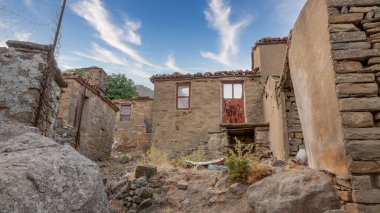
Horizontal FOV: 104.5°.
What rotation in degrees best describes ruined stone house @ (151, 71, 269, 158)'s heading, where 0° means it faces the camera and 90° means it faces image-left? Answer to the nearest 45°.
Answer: approximately 0°

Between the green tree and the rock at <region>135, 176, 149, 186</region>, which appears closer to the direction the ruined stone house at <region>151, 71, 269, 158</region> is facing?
the rock

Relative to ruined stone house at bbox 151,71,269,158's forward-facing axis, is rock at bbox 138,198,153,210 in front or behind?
in front

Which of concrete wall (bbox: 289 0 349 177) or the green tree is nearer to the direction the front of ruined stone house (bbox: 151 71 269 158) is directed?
the concrete wall

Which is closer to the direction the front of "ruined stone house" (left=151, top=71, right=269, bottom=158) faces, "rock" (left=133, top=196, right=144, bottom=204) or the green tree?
the rock

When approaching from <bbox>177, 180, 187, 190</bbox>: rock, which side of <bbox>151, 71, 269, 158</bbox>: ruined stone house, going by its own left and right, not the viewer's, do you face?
front

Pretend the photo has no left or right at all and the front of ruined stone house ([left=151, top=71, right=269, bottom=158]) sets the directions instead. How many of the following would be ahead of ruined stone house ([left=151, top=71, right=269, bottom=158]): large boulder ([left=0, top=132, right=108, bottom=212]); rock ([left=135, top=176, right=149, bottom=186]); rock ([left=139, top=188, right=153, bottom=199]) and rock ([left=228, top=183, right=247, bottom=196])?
4

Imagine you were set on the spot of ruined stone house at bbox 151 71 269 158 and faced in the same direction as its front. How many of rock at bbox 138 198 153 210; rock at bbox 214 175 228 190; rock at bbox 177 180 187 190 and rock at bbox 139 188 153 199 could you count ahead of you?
4

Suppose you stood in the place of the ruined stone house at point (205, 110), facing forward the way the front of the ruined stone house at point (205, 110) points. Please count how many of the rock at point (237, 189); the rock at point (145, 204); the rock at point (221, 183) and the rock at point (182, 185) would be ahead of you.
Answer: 4

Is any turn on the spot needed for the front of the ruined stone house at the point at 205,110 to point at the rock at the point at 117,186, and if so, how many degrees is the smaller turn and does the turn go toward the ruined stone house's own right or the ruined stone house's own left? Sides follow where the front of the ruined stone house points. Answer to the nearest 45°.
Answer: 0° — it already faces it

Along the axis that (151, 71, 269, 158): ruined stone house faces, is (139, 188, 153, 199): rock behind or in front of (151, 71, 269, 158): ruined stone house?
in front

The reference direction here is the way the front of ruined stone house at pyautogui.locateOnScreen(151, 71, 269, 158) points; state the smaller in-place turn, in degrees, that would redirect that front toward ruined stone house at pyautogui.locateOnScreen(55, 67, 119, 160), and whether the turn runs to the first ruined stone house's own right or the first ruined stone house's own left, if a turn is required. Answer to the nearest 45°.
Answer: approximately 90° to the first ruined stone house's own right

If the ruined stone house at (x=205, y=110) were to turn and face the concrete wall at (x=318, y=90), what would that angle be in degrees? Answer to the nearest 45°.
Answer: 0° — it already faces it

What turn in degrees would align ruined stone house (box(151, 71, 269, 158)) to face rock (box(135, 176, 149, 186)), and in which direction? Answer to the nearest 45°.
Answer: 0° — it already faces it
